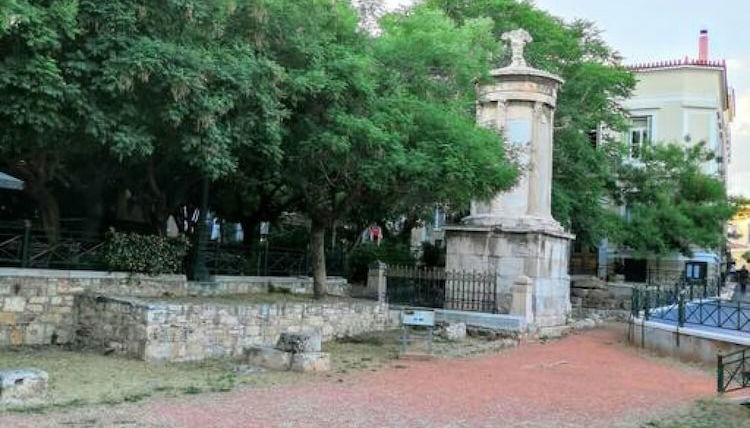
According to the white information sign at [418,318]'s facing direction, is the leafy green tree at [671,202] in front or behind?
behind

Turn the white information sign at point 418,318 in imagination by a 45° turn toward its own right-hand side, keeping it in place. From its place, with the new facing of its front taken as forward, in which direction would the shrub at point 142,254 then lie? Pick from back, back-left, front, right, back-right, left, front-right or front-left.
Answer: front-right

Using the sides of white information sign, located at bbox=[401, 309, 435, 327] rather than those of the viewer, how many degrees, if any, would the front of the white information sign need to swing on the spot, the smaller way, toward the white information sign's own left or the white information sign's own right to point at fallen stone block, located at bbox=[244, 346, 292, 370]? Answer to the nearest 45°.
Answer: approximately 45° to the white information sign's own right

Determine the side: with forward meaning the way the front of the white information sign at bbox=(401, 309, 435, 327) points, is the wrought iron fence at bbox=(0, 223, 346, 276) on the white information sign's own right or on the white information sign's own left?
on the white information sign's own right

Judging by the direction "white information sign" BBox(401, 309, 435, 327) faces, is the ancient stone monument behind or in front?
behind

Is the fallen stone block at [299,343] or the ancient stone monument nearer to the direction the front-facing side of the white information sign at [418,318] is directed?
the fallen stone block

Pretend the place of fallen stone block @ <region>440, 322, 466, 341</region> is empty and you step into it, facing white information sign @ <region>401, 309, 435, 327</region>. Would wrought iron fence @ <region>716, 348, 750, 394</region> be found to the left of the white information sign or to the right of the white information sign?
left

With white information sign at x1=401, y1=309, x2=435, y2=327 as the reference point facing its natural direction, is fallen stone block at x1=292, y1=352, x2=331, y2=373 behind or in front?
in front

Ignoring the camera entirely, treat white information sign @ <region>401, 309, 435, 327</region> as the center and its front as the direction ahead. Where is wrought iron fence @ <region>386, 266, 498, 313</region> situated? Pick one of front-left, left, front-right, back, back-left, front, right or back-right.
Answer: back

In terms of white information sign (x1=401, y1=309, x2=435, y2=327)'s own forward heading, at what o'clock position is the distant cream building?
The distant cream building is roughly at 7 o'clock from the white information sign.

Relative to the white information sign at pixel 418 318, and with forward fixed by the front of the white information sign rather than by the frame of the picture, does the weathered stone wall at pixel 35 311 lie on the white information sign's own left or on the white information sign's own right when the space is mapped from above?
on the white information sign's own right

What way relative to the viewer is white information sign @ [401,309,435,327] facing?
toward the camera

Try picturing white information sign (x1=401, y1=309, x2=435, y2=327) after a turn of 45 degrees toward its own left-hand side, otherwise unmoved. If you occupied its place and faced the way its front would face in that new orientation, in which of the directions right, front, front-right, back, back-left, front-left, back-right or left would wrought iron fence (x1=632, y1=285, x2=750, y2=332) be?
left
